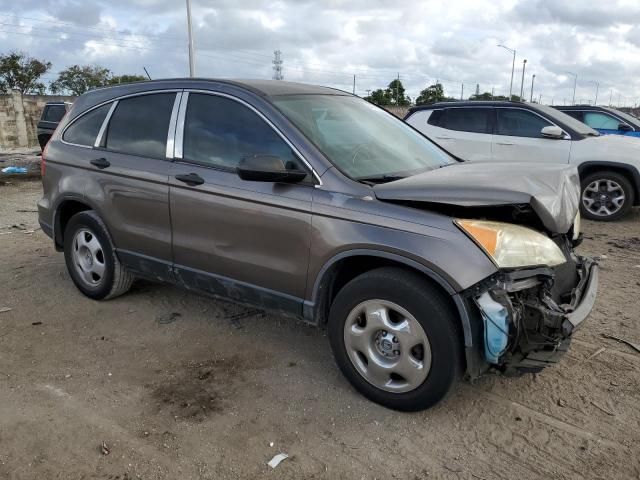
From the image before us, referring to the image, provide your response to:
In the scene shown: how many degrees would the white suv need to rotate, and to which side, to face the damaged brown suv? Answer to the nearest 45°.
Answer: approximately 90° to its right

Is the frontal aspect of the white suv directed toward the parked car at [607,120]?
no

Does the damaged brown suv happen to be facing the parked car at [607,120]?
no

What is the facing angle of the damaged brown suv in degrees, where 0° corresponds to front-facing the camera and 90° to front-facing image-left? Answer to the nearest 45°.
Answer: approximately 315°

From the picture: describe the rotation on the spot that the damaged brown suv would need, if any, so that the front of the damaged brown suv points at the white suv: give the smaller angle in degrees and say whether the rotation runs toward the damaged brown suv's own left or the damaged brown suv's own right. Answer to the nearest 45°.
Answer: approximately 90° to the damaged brown suv's own left

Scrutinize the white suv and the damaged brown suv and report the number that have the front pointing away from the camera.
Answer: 0

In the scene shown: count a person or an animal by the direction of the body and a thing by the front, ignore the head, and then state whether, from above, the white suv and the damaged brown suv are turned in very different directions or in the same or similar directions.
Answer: same or similar directions

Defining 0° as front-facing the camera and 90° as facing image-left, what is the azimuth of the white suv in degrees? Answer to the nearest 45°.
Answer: approximately 270°
